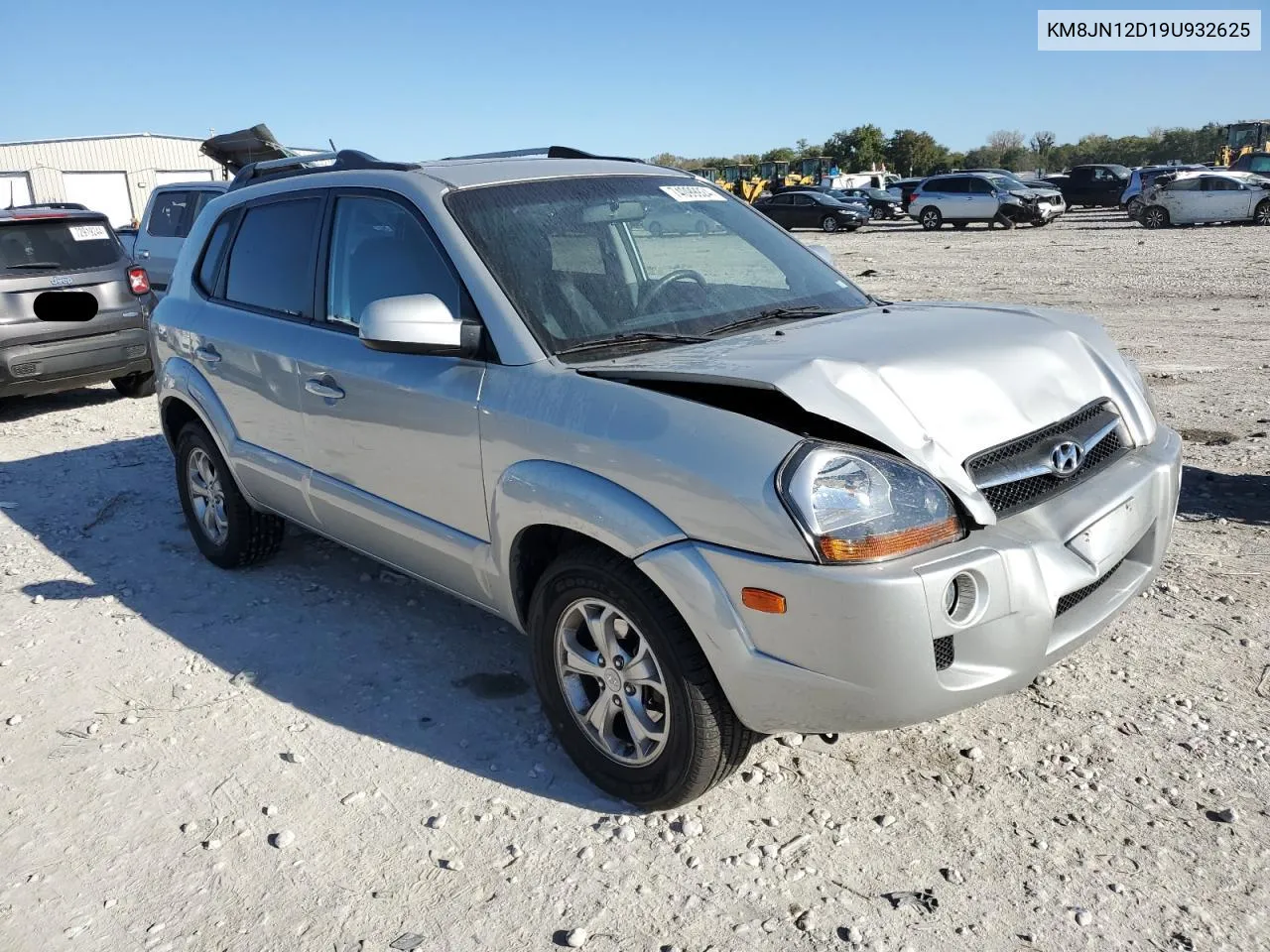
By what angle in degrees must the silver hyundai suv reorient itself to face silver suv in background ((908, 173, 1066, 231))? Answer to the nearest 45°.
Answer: approximately 135° to its left

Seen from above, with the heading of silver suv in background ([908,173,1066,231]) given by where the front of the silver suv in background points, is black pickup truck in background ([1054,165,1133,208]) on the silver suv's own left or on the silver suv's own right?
on the silver suv's own left

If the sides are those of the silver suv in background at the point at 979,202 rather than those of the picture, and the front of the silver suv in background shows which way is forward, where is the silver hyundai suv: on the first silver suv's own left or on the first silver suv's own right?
on the first silver suv's own right

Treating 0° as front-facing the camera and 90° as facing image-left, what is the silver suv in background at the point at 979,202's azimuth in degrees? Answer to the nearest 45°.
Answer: approximately 270°

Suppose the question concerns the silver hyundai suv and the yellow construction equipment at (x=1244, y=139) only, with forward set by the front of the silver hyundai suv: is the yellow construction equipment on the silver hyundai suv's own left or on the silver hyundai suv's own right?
on the silver hyundai suv's own left

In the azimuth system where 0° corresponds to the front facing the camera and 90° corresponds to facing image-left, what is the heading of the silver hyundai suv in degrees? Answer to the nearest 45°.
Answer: approximately 315°

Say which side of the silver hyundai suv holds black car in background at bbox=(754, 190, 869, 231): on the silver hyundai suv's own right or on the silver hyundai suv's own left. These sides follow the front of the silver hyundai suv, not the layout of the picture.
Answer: on the silver hyundai suv's own left

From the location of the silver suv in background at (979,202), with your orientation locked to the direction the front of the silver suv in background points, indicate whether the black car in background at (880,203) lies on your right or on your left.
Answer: on your left

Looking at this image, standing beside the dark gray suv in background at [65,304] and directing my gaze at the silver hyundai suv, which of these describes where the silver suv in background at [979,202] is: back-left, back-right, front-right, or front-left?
back-left

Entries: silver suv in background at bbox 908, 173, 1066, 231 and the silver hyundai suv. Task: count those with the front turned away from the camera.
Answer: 0

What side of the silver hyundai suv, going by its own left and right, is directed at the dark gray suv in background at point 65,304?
back

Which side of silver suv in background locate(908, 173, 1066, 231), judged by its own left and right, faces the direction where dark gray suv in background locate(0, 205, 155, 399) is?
right
